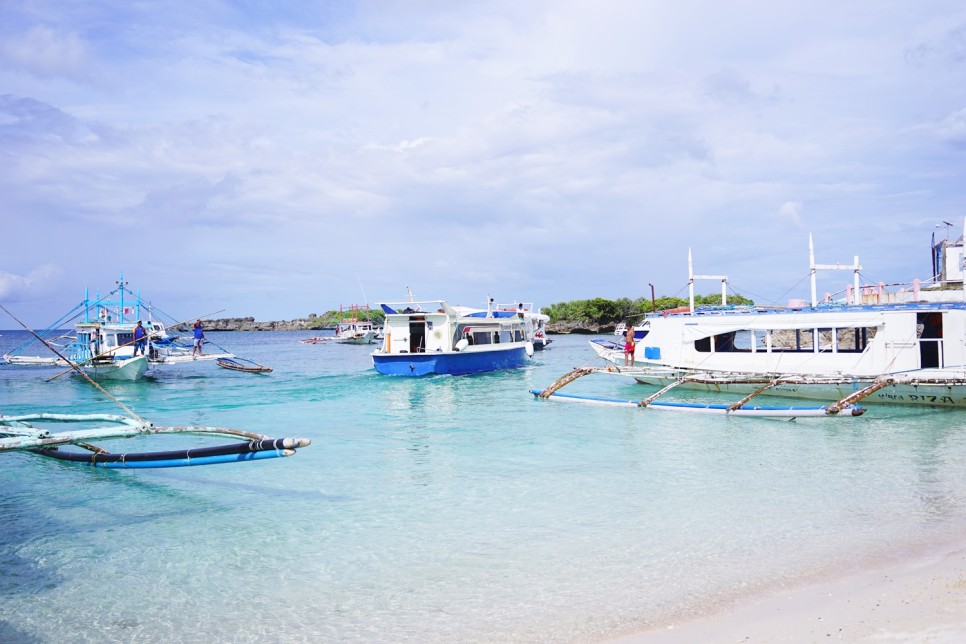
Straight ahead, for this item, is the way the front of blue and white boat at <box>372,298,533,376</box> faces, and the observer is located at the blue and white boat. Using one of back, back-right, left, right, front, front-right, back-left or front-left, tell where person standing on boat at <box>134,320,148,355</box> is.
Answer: back-left

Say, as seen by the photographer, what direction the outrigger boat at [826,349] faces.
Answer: facing to the left of the viewer

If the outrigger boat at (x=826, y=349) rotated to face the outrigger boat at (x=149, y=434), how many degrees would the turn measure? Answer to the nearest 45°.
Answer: approximately 45° to its left

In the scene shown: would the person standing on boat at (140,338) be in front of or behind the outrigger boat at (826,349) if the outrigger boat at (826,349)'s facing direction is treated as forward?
in front

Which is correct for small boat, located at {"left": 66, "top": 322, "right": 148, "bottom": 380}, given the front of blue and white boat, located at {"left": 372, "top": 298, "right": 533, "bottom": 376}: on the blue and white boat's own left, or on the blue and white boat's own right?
on the blue and white boat's own left

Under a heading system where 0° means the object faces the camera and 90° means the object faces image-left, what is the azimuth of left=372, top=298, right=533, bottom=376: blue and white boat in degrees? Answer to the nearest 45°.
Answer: approximately 225°

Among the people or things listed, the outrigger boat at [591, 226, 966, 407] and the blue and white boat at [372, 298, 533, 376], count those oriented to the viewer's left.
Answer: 1

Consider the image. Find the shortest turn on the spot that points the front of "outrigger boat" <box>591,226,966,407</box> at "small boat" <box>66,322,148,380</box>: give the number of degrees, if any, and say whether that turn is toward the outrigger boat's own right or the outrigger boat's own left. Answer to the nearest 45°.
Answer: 0° — it already faces it

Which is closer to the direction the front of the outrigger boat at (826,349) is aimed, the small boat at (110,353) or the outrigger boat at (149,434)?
the small boat
